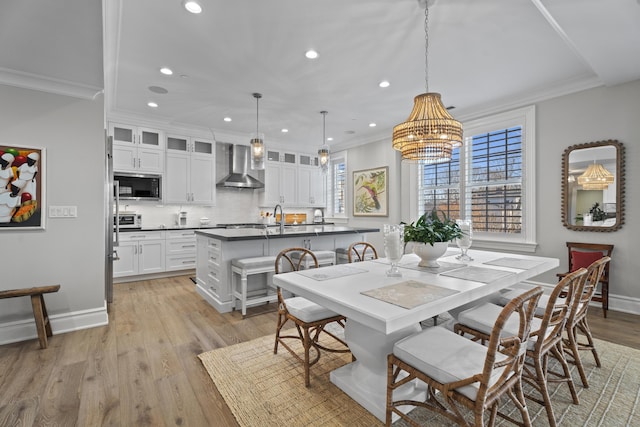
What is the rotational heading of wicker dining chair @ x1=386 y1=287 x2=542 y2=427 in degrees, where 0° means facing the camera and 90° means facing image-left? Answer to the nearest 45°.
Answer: approximately 135°

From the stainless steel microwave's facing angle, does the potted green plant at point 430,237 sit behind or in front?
in front

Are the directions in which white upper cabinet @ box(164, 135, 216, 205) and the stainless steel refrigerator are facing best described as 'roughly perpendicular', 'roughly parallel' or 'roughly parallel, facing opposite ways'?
roughly perpendicular

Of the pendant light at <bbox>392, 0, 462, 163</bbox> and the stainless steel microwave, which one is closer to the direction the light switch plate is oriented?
the pendant light

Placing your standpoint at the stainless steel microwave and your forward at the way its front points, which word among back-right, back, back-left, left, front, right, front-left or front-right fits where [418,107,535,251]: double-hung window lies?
front-left

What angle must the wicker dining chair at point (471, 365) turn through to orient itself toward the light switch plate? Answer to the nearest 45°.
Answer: approximately 45° to its left

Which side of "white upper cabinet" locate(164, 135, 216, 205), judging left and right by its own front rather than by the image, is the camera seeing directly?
front

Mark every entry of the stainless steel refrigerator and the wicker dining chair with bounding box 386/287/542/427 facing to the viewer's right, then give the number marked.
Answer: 1

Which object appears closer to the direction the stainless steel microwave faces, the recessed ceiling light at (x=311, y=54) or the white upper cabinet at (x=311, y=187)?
the recessed ceiling light

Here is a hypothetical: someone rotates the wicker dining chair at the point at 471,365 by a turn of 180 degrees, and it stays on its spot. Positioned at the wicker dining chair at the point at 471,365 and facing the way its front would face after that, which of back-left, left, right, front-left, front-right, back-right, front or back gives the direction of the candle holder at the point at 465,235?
back-left

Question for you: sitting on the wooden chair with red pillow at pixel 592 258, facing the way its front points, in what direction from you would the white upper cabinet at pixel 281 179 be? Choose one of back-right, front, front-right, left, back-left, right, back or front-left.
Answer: front-right

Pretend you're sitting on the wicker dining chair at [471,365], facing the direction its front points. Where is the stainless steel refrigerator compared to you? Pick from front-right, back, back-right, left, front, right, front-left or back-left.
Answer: front-left

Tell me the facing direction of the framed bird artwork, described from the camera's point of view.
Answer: facing the viewer and to the left of the viewer

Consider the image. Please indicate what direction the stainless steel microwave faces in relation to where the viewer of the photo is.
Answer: facing the viewer
